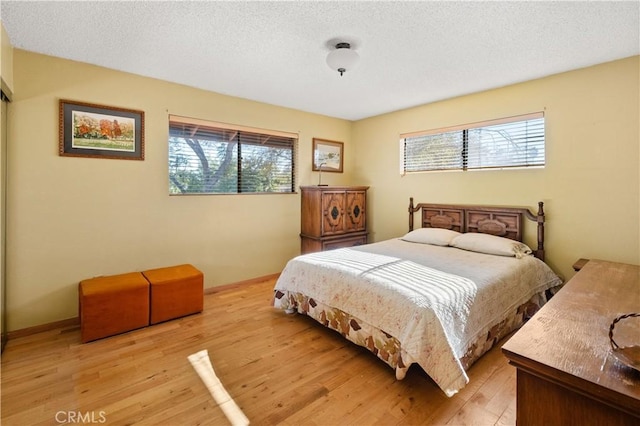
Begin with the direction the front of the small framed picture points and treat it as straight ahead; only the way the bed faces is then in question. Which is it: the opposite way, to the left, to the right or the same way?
to the right

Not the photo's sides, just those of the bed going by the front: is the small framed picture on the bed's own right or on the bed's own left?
on the bed's own right

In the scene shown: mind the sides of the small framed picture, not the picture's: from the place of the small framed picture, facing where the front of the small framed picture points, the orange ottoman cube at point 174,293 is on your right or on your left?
on your right

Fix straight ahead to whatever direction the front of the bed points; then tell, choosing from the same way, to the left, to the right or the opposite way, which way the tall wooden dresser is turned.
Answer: to the left

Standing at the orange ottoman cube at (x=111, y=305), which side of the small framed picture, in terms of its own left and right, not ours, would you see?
right
